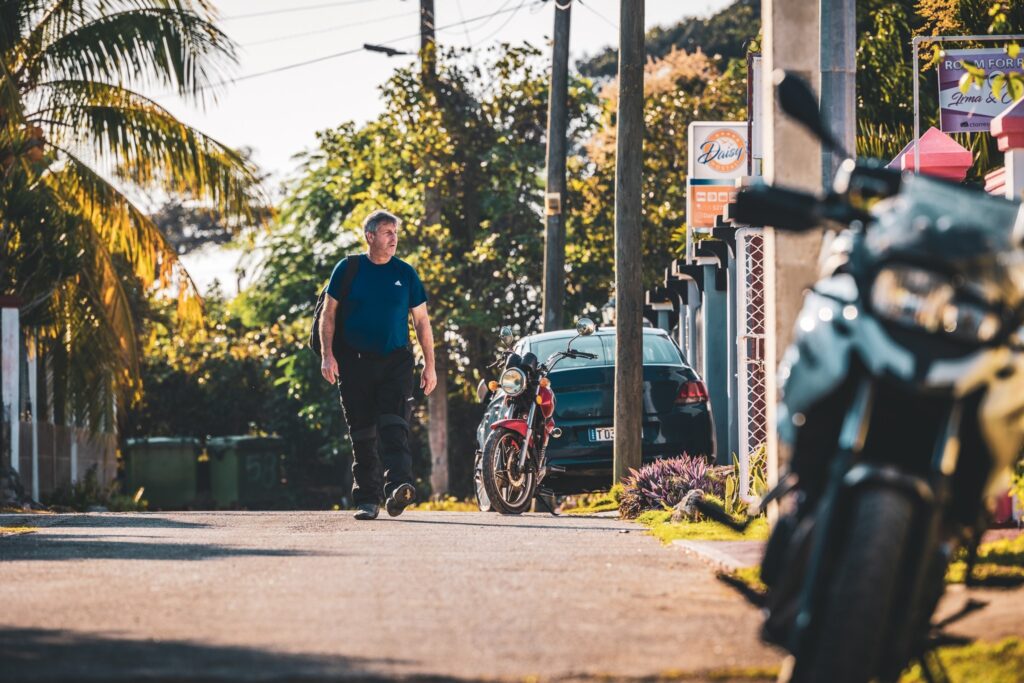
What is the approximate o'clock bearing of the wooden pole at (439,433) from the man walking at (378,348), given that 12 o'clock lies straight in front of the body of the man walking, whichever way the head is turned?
The wooden pole is roughly at 6 o'clock from the man walking.

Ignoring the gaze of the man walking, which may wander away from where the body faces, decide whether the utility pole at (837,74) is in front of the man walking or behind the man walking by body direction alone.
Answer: in front

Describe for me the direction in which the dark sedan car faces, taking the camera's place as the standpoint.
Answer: facing away from the viewer

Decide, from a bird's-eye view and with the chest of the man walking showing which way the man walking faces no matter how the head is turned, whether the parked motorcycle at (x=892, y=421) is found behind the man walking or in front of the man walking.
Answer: in front

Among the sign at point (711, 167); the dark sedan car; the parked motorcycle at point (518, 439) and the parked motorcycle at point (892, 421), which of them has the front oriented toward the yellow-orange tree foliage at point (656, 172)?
the dark sedan car

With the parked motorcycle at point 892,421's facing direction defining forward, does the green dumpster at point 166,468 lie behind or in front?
behind

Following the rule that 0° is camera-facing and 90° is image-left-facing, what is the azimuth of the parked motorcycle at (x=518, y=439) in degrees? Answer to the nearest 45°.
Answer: approximately 45°

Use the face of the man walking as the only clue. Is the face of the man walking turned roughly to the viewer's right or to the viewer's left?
to the viewer's right

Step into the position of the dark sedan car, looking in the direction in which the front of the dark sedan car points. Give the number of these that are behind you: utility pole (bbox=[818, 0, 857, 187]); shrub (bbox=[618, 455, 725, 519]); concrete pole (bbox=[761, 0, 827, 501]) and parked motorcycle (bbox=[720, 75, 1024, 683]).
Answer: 4

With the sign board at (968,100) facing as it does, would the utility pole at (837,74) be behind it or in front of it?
in front

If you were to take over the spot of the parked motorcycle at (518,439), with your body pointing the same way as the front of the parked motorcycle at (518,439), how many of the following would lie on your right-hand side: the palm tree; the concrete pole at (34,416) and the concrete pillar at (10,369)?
3
